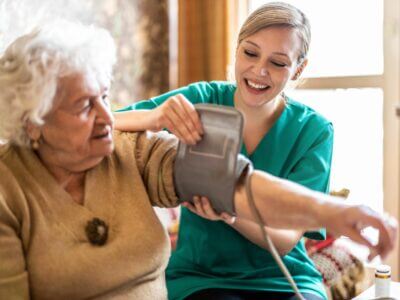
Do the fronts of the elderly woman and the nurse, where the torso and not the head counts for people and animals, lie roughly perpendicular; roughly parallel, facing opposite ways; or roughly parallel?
roughly perpendicular

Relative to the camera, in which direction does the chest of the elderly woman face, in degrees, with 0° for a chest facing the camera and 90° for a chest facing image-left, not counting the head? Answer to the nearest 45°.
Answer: approximately 315°

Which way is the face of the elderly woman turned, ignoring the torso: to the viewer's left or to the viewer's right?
to the viewer's right

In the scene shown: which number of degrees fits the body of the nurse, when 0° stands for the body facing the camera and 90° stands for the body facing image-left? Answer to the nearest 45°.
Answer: approximately 45°

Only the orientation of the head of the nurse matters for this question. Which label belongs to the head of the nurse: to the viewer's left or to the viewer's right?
to the viewer's left
